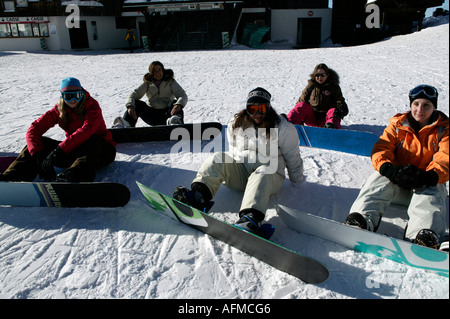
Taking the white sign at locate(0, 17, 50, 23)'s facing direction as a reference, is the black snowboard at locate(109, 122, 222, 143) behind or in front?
in front

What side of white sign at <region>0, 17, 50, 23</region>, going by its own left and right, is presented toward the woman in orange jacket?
front

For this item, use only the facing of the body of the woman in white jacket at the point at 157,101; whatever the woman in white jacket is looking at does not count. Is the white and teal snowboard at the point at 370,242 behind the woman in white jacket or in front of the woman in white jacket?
in front

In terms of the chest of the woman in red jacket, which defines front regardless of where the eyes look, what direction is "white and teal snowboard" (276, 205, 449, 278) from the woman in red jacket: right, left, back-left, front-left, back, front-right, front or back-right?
left

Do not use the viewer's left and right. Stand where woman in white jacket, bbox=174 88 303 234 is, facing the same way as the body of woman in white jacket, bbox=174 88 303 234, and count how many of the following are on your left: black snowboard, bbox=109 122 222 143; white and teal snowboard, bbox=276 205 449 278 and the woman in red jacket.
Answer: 1

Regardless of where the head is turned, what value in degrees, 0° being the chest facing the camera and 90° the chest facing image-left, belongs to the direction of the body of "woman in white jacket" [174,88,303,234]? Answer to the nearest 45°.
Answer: approximately 45°

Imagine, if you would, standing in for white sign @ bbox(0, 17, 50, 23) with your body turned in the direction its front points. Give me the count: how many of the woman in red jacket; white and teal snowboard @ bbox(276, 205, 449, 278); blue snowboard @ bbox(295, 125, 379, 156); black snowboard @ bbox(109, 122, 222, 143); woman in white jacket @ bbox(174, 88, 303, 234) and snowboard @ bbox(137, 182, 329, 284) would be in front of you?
6

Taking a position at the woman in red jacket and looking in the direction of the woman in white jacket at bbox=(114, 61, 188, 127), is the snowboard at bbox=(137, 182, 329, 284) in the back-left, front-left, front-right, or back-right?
back-right

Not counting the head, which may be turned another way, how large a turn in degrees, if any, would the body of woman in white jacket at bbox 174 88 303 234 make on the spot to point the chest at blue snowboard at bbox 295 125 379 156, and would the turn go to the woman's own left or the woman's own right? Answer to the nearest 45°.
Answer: approximately 180°
